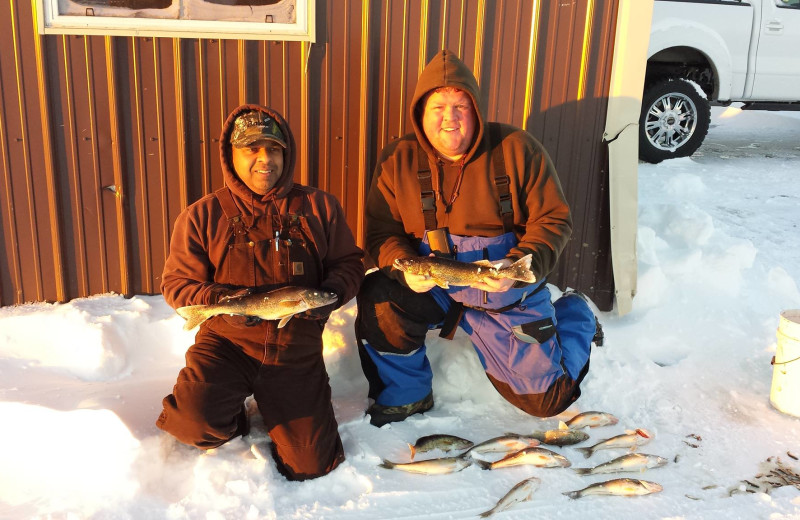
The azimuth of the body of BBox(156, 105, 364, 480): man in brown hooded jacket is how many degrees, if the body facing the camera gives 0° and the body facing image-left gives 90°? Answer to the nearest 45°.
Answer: approximately 0°
